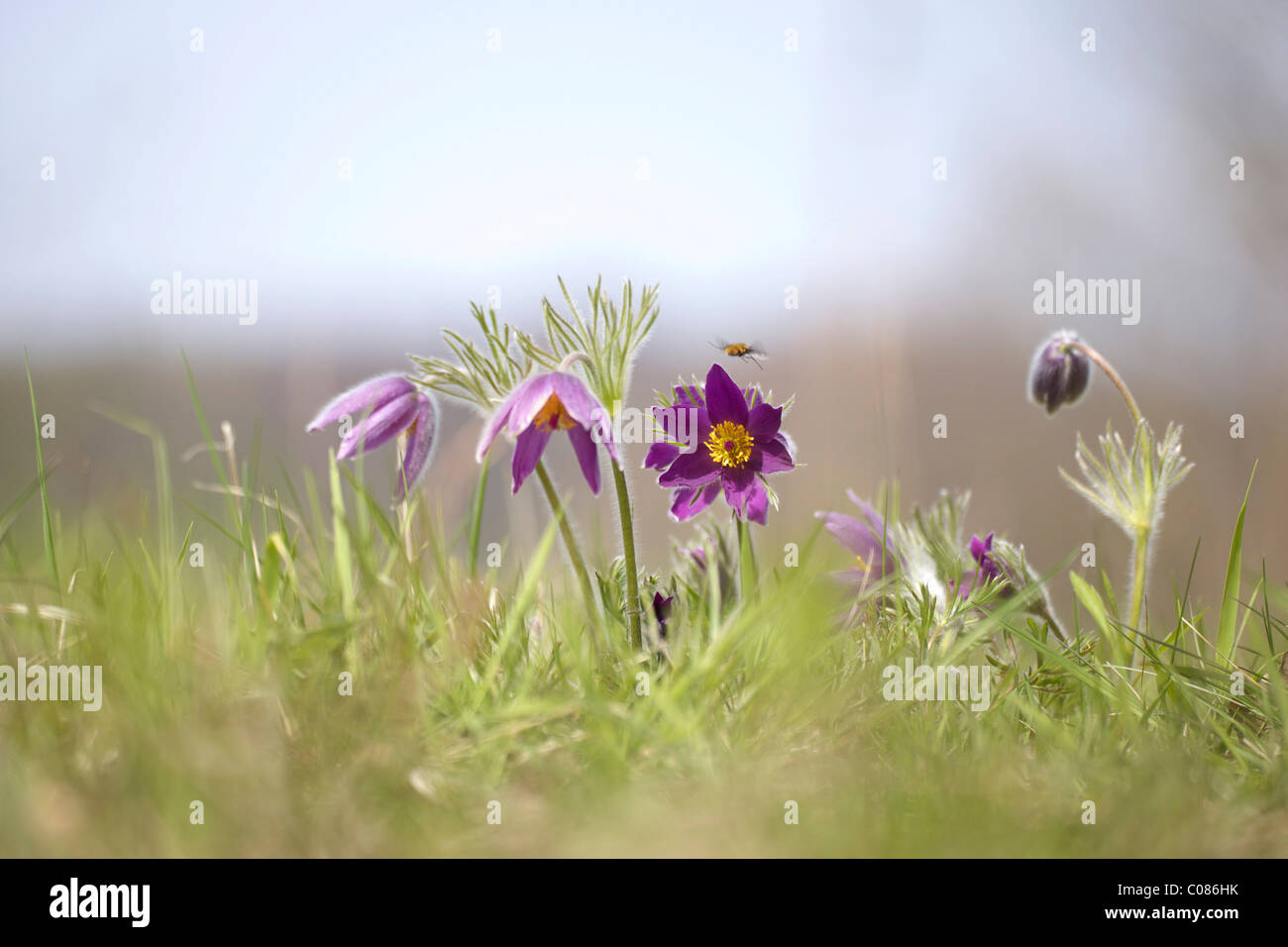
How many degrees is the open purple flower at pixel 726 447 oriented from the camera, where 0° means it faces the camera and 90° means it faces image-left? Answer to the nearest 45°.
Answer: approximately 0°

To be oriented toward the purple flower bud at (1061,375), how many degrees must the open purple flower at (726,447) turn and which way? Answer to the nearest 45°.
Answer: approximately 135° to its left
